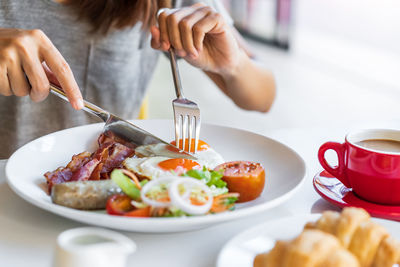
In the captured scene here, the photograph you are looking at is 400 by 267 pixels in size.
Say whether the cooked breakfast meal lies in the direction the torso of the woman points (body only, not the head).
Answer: yes

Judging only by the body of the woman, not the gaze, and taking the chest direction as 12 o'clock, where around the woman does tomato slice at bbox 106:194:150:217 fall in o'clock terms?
The tomato slice is roughly at 12 o'clock from the woman.

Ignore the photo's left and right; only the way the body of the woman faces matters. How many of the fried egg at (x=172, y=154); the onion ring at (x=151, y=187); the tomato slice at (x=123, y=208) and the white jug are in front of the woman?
4

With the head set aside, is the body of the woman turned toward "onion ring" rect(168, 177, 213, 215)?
yes

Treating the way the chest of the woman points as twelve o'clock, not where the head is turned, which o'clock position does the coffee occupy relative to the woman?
The coffee is roughly at 11 o'clock from the woman.

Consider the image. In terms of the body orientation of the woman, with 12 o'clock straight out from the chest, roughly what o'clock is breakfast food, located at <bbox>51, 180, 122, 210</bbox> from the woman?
The breakfast food is roughly at 12 o'clock from the woman.

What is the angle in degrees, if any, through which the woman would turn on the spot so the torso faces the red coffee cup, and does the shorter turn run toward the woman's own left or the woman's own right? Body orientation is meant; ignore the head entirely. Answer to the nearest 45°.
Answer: approximately 45° to the woman's own left

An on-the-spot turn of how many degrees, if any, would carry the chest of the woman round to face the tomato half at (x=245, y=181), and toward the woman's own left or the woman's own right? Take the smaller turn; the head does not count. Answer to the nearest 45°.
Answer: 0° — they already face it

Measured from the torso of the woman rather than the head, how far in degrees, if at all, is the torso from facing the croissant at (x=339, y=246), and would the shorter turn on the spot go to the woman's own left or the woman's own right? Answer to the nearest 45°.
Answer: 0° — they already face it

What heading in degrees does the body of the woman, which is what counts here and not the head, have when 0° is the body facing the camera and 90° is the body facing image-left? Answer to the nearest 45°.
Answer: approximately 0°

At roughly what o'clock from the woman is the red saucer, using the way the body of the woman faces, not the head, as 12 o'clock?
The red saucer is roughly at 11 o'clock from the woman.
